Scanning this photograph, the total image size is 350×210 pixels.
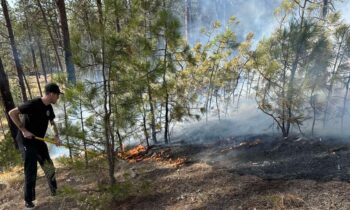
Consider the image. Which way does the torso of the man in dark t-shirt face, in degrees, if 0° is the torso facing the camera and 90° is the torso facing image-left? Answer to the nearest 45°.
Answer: approximately 315°

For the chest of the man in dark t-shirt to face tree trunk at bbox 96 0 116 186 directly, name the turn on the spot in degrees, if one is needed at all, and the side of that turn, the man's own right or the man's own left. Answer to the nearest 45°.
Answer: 0° — they already face it

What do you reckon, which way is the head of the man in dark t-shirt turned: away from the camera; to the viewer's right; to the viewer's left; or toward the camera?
to the viewer's right
